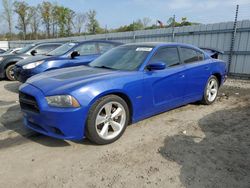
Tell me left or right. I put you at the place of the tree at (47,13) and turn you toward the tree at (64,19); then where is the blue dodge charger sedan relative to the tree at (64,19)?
right

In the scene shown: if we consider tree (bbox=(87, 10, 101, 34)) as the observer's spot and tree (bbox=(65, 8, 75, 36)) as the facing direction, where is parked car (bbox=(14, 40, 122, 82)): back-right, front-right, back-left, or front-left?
back-left

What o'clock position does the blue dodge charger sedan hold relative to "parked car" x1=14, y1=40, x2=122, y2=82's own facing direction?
The blue dodge charger sedan is roughly at 10 o'clock from the parked car.

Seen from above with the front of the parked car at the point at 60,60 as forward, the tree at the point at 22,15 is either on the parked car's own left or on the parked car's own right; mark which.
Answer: on the parked car's own right

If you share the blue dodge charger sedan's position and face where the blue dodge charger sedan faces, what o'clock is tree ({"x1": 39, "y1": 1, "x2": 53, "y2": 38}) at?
The tree is roughly at 4 o'clock from the blue dodge charger sedan.

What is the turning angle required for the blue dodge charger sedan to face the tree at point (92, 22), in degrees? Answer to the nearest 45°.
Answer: approximately 135° to its right

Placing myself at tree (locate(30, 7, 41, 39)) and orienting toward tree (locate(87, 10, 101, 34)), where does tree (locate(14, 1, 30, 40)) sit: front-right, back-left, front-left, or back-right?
back-right

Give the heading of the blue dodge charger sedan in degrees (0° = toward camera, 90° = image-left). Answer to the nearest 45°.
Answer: approximately 45°

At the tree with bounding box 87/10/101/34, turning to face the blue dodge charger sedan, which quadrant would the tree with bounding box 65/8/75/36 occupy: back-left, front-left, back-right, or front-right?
back-right

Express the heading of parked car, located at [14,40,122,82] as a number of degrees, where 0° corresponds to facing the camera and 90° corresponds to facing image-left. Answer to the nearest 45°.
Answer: approximately 45°

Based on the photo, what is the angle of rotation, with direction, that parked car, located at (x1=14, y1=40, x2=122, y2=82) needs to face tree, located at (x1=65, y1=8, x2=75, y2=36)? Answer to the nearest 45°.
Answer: approximately 135° to its right
